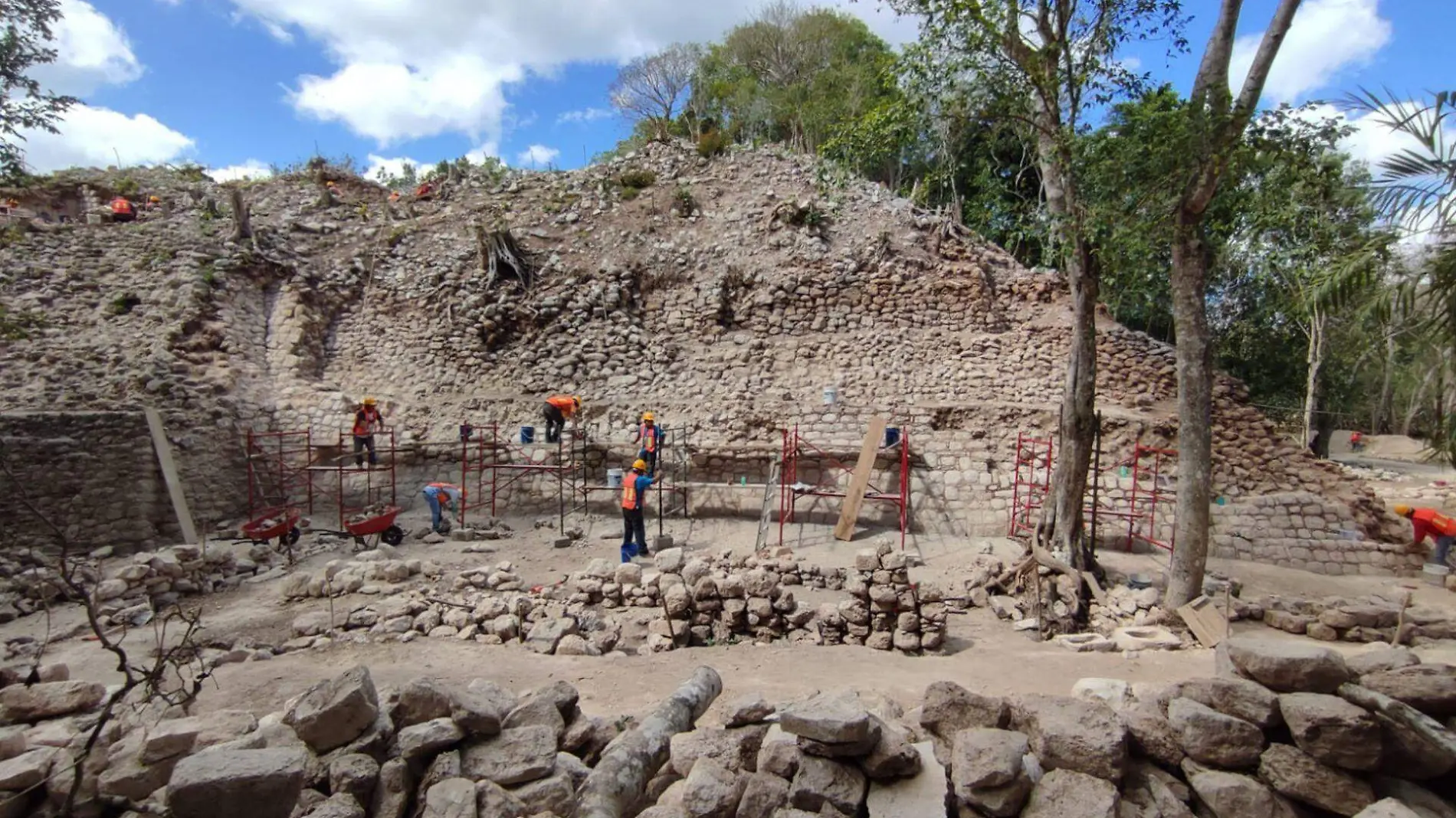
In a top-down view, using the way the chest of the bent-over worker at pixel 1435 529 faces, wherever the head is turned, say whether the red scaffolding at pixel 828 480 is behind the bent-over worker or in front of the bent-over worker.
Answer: in front

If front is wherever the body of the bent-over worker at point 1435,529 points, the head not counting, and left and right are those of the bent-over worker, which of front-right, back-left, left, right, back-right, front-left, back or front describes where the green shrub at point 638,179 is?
front

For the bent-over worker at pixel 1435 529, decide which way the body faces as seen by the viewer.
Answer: to the viewer's left

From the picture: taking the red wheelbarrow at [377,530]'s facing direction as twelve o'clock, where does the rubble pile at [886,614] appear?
The rubble pile is roughly at 2 o'clock from the red wheelbarrow.

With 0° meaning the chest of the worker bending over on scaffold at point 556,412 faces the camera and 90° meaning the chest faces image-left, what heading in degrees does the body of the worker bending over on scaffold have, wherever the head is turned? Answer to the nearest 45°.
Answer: approximately 270°

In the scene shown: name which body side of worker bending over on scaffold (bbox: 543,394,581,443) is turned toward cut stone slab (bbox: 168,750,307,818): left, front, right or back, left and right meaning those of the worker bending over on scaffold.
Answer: right

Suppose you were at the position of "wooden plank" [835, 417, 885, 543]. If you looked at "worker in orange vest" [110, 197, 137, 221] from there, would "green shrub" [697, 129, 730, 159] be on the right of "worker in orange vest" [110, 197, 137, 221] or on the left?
right

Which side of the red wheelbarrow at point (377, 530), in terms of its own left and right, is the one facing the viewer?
right

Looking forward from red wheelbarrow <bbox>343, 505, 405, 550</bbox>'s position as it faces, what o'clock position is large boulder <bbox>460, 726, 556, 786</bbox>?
The large boulder is roughly at 3 o'clock from the red wheelbarrow.

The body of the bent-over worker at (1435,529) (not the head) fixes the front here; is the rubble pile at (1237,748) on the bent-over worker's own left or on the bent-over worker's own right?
on the bent-over worker's own left

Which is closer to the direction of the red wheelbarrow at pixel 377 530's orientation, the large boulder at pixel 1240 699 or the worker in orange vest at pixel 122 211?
the large boulder

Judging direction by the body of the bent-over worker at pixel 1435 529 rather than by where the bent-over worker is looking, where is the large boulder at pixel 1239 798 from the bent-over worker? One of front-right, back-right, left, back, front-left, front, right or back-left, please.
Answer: left

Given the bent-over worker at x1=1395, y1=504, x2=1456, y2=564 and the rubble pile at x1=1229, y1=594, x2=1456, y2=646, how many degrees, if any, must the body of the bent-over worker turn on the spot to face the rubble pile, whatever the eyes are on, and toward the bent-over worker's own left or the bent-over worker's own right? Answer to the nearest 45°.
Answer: approximately 90° to the bent-over worker's own left

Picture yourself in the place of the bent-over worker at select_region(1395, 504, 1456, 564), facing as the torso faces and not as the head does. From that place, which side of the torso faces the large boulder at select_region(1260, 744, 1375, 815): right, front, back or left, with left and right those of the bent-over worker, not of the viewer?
left

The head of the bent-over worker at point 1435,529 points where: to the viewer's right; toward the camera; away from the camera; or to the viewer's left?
to the viewer's left
